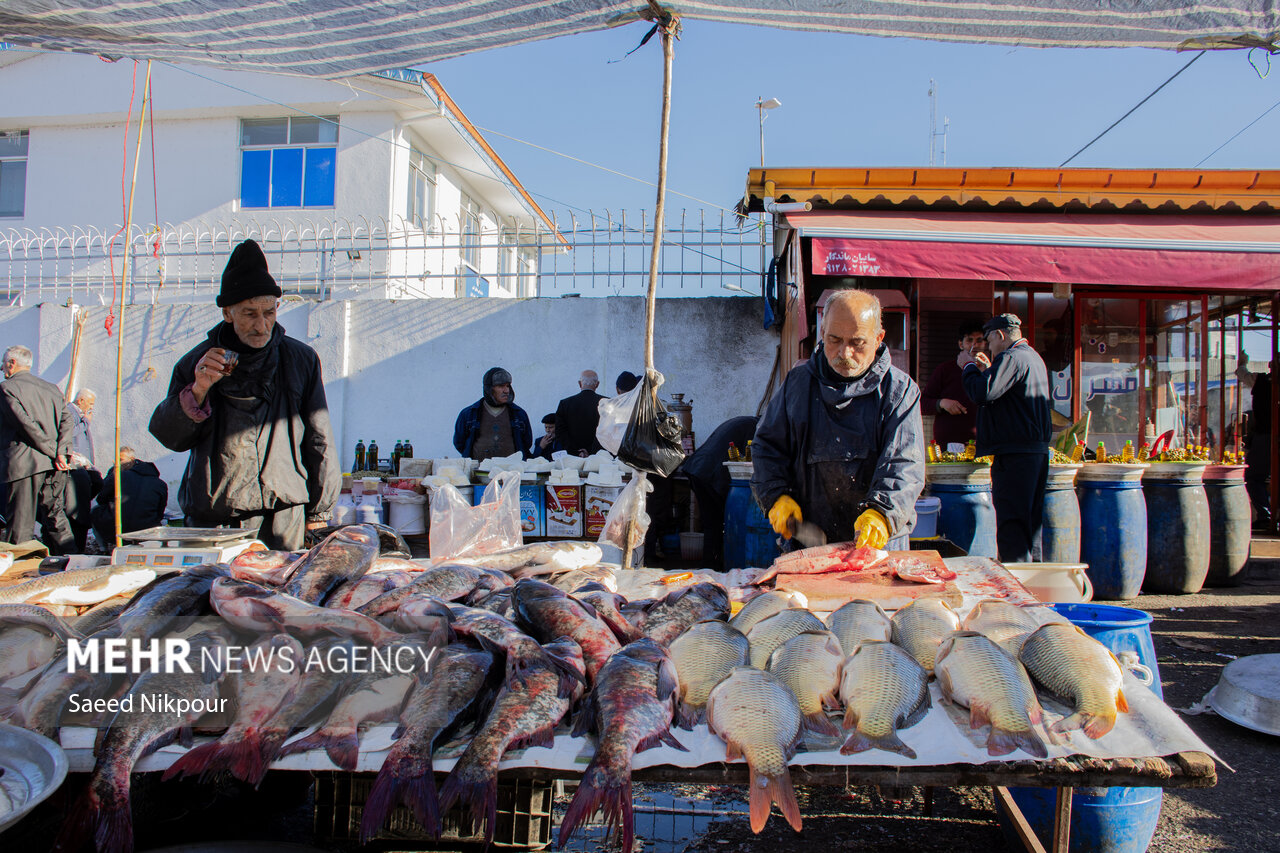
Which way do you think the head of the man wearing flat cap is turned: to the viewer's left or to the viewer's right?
to the viewer's left

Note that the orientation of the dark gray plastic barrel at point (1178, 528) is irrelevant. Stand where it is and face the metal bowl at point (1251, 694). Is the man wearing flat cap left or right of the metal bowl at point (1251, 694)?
right

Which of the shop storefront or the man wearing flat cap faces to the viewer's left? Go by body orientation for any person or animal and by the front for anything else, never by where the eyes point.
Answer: the man wearing flat cap

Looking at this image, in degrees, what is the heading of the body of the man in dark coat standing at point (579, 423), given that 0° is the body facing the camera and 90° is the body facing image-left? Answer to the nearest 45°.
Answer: approximately 180°

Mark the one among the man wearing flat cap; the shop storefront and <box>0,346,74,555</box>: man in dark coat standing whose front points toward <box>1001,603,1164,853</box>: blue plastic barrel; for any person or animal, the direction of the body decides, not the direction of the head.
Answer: the shop storefront

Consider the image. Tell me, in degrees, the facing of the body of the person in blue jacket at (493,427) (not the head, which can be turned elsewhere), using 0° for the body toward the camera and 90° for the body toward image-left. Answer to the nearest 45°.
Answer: approximately 0°

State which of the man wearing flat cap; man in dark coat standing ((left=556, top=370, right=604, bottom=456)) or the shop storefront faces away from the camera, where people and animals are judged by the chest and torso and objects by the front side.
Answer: the man in dark coat standing

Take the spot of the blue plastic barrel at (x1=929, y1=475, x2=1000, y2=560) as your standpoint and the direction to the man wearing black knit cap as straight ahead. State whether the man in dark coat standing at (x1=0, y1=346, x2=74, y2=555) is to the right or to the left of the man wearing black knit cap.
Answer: right

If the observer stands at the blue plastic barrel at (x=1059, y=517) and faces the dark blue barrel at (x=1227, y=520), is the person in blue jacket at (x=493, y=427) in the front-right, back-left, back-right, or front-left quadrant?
back-left

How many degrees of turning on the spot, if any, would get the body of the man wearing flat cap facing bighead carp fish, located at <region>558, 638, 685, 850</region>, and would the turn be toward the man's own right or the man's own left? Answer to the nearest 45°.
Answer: approximately 90° to the man's own left

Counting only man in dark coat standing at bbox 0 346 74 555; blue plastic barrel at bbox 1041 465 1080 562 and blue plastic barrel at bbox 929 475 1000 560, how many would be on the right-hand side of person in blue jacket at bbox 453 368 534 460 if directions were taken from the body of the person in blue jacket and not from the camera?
1
